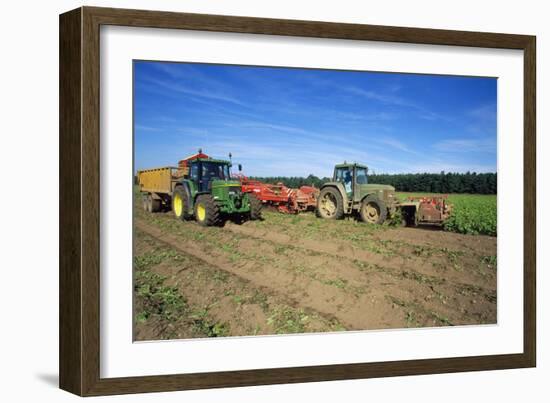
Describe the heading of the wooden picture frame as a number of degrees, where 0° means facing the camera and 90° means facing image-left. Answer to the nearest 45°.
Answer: approximately 315°
